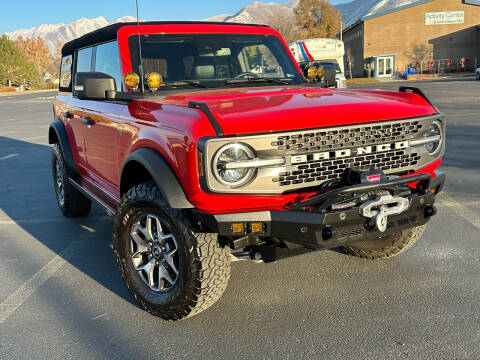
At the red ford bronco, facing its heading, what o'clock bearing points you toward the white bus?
The white bus is roughly at 8 o'clock from the red ford bronco.

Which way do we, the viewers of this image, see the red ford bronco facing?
facing the viewer and to the right of the viewer
